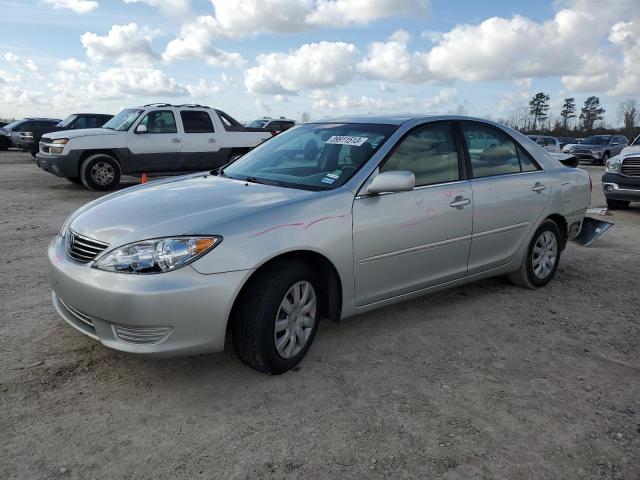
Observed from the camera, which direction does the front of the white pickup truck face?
facing the viewer and to the left of the viewer

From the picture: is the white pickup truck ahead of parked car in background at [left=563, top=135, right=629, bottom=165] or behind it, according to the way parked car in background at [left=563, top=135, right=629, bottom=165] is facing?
ahead

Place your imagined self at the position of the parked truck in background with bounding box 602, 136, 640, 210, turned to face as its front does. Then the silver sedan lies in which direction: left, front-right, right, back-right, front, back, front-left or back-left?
front-left

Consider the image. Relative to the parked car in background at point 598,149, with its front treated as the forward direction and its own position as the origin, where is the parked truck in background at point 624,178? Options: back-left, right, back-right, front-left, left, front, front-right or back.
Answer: front-left

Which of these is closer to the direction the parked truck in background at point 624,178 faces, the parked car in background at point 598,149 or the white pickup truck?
the white pickup truck

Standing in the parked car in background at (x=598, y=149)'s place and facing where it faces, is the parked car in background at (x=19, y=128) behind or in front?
in front

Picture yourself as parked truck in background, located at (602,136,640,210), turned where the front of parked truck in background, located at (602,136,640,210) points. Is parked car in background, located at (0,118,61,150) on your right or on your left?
on your right

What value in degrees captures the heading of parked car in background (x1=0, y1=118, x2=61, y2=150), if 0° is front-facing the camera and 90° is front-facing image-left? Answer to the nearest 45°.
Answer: approximately 45°
